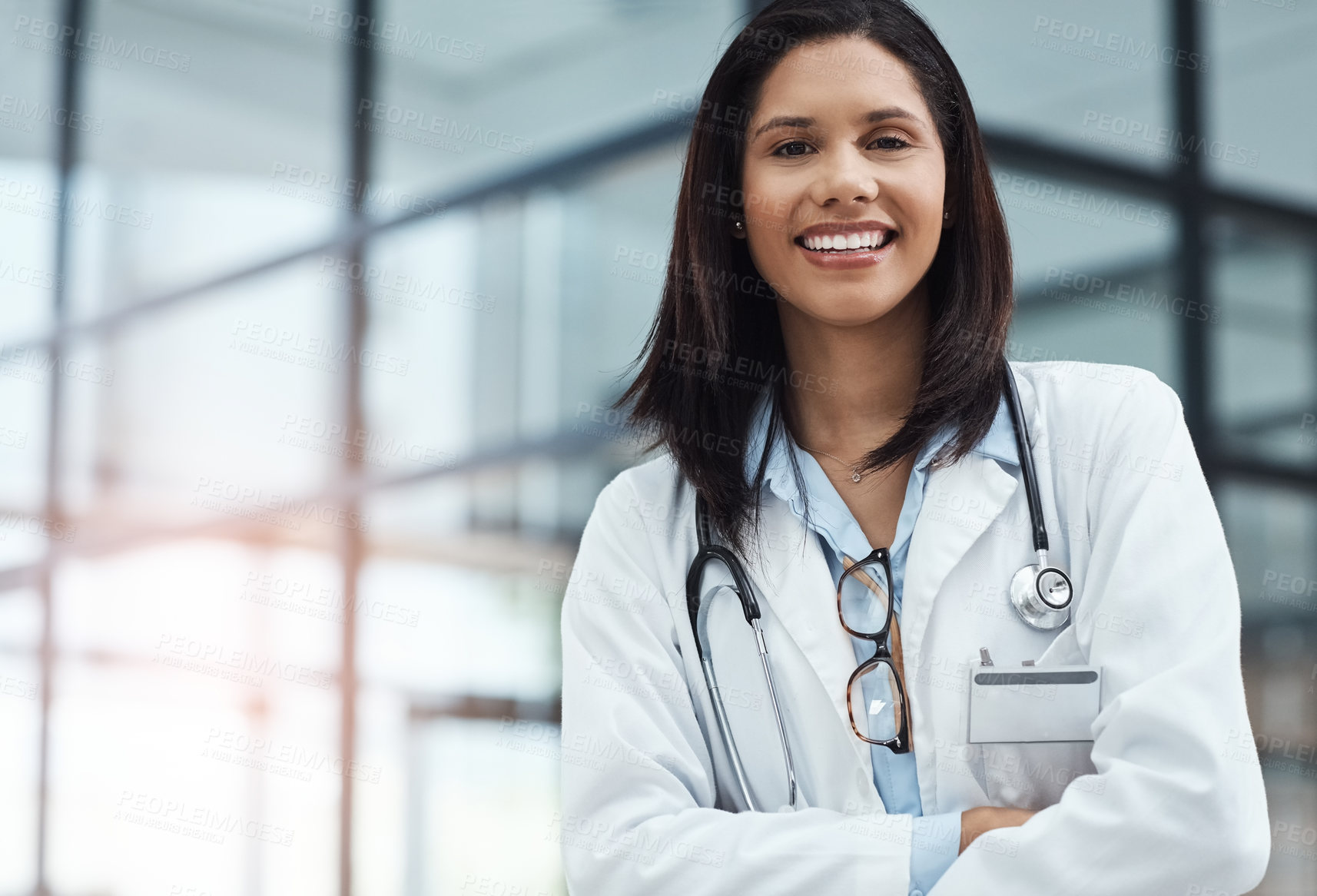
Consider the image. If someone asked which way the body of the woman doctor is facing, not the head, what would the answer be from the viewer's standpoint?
toward the camera

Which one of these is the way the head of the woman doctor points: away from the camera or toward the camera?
toward the camera
